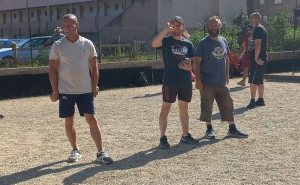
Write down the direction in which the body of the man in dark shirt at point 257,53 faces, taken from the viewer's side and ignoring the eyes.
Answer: to the viewer's left

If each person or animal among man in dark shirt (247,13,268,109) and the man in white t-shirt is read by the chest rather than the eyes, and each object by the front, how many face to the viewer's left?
1

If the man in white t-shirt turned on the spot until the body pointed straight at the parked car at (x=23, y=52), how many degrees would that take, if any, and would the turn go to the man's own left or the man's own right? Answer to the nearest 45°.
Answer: approximately 180°

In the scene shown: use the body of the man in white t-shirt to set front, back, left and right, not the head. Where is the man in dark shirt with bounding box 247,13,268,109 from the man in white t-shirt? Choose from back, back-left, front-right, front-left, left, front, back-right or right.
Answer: back-left

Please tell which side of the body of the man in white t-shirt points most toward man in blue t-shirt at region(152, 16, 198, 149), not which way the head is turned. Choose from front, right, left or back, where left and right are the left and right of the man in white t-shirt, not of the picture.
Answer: left

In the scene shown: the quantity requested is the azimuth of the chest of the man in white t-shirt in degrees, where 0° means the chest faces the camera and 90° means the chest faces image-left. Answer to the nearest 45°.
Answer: approximately 0°

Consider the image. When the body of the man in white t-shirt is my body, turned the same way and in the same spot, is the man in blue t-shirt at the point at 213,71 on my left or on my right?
on my left

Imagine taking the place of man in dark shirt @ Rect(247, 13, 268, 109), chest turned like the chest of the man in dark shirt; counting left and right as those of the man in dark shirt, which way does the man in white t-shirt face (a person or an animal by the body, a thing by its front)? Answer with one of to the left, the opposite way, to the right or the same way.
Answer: to the left
